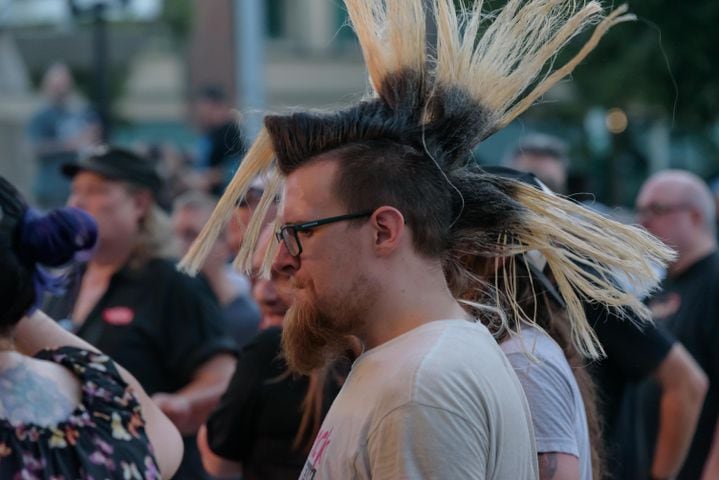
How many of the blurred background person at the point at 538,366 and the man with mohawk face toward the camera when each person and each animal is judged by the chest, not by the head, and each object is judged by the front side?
0

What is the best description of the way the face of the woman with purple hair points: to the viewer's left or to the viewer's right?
to the viewer's left

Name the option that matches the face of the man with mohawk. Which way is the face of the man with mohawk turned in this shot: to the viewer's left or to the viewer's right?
to the viewer's left

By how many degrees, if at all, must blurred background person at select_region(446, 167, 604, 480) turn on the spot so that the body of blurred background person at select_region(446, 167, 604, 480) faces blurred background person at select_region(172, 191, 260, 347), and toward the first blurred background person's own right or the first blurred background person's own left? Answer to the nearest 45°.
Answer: approximately 45° to the first blurred background person's own right

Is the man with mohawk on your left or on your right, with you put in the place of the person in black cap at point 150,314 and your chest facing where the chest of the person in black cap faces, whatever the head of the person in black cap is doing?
on your left

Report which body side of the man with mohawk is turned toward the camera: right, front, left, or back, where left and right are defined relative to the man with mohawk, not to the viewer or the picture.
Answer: left

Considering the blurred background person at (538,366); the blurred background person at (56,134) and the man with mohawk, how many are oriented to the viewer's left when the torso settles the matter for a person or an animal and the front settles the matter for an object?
2

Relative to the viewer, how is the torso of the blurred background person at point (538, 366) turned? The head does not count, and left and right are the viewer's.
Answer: facing to the left of the viewer

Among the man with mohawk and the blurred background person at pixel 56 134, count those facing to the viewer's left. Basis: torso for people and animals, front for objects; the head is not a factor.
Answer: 1

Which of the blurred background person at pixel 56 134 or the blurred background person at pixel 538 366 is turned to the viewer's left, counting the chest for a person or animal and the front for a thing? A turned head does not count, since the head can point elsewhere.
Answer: the blurred background person at pixel 538 366

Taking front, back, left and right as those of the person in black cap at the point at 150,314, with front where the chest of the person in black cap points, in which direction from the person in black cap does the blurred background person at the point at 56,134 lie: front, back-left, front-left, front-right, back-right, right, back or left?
back-right
